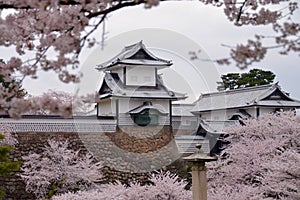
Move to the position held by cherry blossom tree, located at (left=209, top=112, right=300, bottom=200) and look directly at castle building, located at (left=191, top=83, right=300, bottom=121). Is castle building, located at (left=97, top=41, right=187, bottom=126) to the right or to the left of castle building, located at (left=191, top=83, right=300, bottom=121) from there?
left

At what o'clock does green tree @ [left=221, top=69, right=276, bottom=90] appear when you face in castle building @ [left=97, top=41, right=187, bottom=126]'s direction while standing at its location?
The green tree is roughly at 7 o'clock from the castle building.

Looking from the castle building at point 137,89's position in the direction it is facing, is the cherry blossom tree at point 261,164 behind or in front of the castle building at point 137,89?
in front

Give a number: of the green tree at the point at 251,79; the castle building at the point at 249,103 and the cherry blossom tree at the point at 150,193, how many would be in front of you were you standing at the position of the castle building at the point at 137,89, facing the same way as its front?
1

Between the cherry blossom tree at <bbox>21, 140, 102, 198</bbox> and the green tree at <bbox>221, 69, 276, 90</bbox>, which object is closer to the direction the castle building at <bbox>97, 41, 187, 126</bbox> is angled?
the cherry blossom tree

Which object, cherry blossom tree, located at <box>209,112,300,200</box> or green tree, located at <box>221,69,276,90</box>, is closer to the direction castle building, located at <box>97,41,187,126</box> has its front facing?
the cherry blossom tree

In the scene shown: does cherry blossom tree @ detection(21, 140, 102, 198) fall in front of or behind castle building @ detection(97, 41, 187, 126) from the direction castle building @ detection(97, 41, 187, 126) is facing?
in front

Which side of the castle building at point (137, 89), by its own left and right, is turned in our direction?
front

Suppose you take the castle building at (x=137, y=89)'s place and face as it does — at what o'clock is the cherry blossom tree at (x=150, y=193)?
The cherry blossom tree is roughly at 12 o'clock from the castle building.

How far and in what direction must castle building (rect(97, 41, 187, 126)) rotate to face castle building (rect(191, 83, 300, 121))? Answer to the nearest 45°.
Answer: approximately 135° to its left

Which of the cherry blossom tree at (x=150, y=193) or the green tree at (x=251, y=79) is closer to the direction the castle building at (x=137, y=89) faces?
the cherry blossom tree
